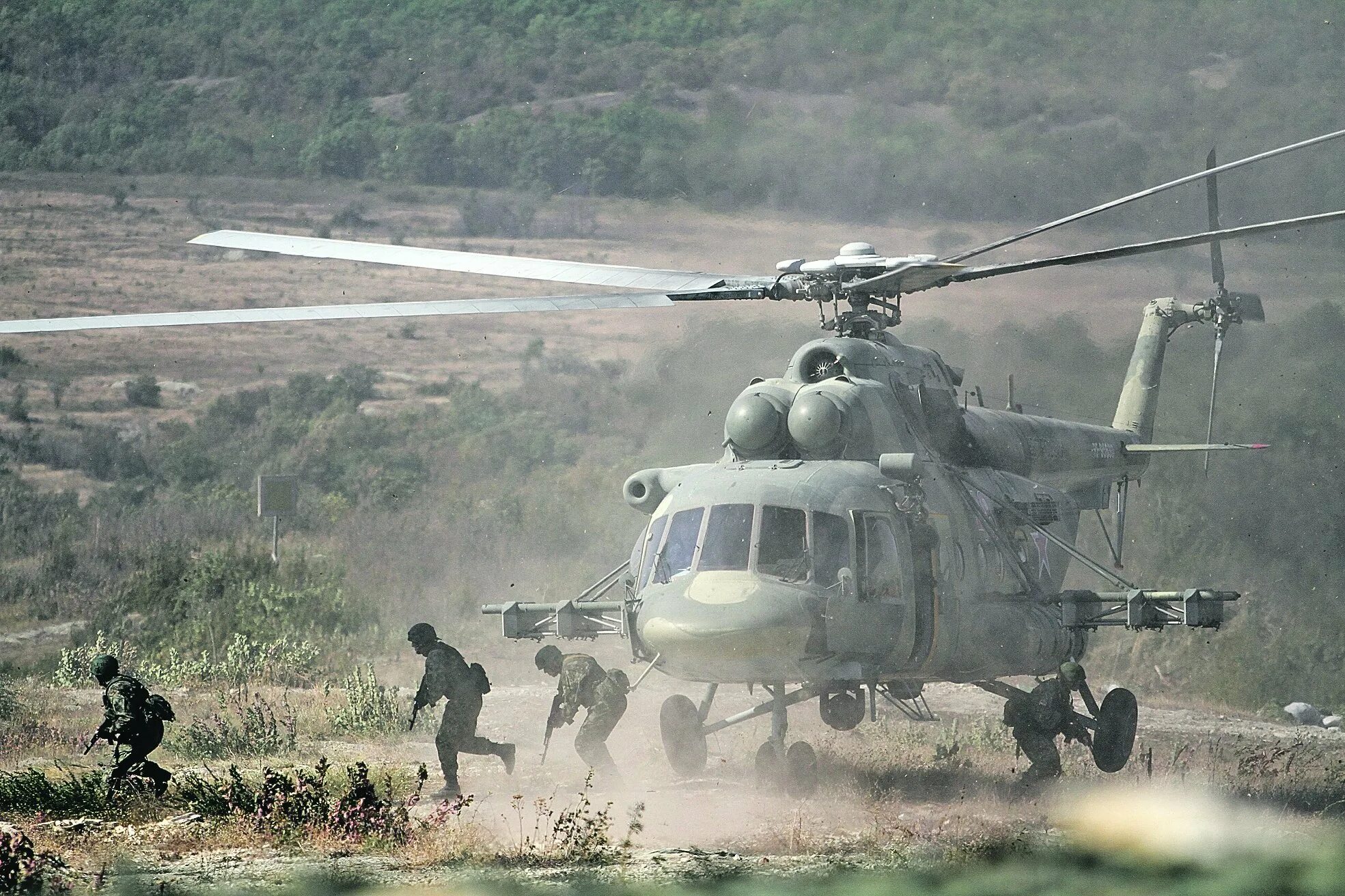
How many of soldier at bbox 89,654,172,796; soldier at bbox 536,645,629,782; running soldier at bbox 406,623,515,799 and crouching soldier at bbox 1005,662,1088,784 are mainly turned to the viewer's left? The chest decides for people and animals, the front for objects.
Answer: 3

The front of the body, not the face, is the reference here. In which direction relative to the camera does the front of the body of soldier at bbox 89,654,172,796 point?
to the viewer's left

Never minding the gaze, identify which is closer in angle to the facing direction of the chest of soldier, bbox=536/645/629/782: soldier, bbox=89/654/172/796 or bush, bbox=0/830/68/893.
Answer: the soldier

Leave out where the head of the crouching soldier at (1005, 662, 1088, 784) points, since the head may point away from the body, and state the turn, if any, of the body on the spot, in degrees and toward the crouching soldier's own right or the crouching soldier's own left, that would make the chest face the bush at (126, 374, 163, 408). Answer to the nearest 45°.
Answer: approximately 135° to the crouching soldier's own left

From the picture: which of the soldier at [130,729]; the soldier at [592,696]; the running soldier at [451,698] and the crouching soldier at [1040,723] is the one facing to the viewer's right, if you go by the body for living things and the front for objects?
the crouching soldier

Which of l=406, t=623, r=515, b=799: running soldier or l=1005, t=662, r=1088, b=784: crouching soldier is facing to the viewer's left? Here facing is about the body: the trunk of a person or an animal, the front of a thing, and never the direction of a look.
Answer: the running soldier

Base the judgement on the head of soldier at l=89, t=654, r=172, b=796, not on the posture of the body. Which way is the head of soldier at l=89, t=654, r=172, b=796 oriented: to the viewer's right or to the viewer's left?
to the viewer's left

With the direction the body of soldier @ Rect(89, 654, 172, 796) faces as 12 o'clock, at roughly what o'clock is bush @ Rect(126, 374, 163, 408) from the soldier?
The bush is roughly at 3 o'clock from the soldier.

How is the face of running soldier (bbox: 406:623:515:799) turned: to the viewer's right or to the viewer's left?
to the viewer's left

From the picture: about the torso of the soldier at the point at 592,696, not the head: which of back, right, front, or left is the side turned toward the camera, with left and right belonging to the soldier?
left

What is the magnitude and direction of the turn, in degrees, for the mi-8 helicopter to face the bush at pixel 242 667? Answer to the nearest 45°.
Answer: approximately 90° to its right

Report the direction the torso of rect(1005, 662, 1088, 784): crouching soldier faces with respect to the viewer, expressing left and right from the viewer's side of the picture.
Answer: facing to the right of the viewer

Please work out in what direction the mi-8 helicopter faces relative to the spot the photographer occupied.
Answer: facing the viewer and to the left of the viewer

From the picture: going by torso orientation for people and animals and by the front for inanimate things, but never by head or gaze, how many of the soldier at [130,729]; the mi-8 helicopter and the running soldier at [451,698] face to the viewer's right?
0

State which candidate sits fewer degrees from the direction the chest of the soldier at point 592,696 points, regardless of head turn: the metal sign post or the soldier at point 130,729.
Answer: the soldier

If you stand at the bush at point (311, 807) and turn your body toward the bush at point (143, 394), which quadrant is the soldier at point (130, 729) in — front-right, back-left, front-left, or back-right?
front-left

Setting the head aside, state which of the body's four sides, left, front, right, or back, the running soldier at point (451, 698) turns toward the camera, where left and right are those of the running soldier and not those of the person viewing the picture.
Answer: left
